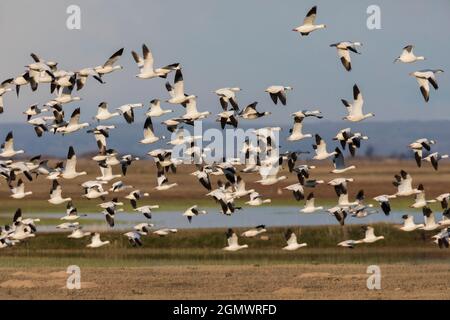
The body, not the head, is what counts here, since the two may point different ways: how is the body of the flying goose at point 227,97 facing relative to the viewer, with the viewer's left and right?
facing to the right of the viewer

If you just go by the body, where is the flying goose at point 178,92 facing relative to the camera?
to the viewer's right

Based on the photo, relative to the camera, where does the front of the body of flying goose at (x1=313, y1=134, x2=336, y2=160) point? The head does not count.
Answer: to the viewer's right

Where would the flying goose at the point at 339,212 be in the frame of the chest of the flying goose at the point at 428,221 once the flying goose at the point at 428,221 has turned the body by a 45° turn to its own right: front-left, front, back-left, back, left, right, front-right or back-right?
right

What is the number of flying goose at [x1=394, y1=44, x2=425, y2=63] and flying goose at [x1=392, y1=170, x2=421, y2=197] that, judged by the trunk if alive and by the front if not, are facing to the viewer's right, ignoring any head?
2

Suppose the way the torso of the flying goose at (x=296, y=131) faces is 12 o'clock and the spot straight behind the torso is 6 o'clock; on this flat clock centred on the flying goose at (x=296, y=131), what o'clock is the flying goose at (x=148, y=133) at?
the flying goose at (x=148, y=133) is roughly at 6 o'clock from the flying goose at (x=296, y=131).

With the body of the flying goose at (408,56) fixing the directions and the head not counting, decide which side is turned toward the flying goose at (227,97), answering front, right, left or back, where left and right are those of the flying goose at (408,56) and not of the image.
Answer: back
